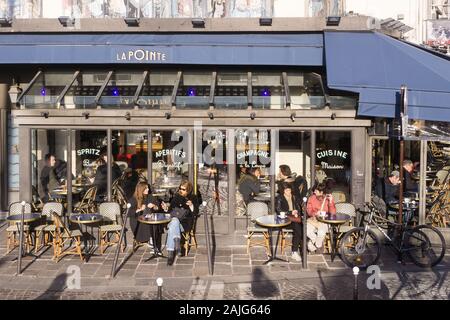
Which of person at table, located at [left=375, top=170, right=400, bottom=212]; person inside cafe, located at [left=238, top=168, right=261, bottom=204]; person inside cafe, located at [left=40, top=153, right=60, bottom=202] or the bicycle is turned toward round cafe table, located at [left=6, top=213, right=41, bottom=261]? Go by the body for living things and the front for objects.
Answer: the bicycle

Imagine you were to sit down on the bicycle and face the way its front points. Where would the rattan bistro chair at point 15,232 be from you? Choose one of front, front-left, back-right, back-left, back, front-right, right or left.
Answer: front

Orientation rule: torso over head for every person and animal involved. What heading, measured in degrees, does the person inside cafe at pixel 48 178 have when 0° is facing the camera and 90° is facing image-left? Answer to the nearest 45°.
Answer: approximately 270°

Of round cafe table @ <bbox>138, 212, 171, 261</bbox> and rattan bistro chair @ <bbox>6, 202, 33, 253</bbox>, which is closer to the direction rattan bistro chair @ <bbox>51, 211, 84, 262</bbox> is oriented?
the round cafe table

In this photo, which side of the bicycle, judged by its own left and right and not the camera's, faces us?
left

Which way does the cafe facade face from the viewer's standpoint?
toward the camera

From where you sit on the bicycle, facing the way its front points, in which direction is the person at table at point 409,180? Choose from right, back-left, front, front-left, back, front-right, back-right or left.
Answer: right

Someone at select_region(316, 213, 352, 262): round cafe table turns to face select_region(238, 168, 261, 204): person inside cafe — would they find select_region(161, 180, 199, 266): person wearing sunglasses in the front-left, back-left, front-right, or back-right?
front-left

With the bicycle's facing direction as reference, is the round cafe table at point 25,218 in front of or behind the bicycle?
in front
